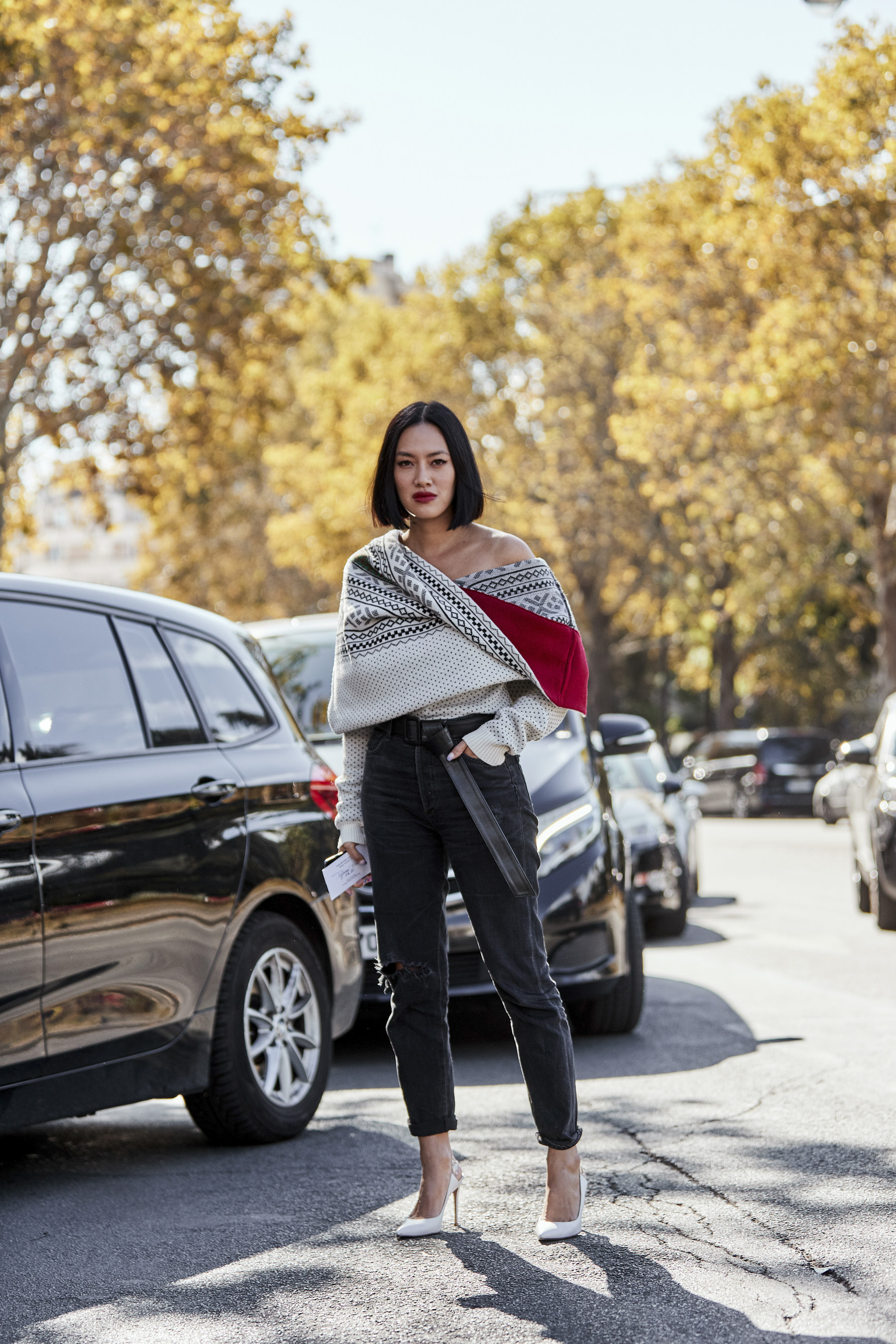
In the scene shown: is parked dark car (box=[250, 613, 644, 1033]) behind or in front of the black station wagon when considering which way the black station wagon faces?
behind

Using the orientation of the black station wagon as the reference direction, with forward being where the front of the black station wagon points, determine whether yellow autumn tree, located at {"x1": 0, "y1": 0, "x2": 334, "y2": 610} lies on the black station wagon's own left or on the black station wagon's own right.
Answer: on the black station wagon's own right

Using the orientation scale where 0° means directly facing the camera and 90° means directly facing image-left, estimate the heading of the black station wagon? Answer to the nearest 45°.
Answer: approximately 45°

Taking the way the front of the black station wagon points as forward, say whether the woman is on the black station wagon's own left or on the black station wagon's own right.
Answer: on the black station wagon's own left

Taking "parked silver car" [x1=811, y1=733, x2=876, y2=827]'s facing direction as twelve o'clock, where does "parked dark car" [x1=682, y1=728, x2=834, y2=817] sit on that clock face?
The parked dark car is roughly at 4 o'clock from the parked silver car.
